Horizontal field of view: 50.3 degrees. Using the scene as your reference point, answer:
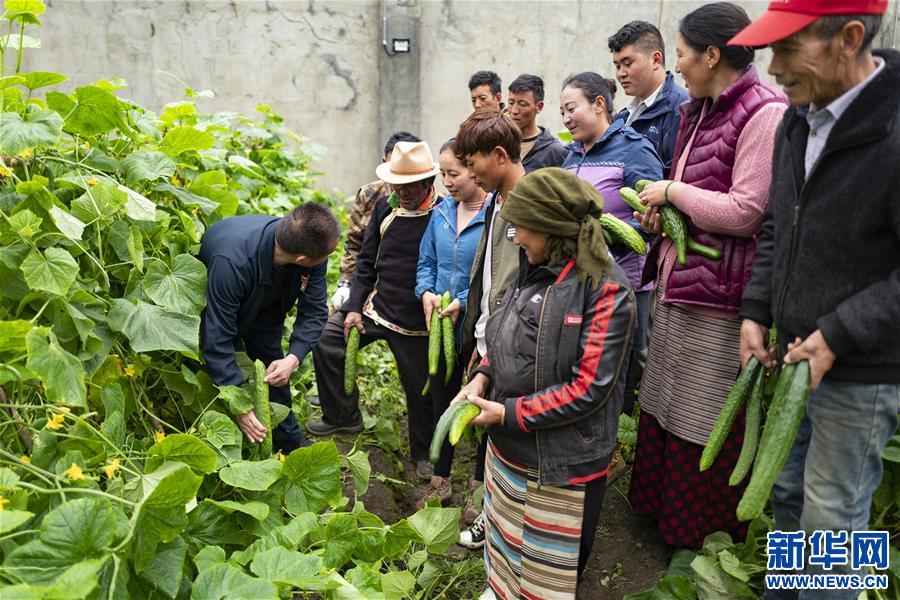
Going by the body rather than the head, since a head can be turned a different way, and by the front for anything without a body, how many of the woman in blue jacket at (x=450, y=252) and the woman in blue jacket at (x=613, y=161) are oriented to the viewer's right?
0

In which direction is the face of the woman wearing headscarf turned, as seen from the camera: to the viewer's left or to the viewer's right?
to the viewer's left

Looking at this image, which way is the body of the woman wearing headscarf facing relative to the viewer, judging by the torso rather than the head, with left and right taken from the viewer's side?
facing the viewer and to the left of the viewer

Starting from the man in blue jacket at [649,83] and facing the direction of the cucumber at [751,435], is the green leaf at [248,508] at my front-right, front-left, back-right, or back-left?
front-right

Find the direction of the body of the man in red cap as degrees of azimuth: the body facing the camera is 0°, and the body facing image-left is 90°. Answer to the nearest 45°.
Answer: approximately 45°

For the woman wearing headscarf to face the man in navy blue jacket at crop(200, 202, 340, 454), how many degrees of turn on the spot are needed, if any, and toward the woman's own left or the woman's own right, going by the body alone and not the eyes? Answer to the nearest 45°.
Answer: approximately 90° to the woman's own right

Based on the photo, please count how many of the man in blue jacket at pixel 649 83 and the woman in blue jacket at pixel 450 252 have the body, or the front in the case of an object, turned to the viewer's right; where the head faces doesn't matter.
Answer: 0

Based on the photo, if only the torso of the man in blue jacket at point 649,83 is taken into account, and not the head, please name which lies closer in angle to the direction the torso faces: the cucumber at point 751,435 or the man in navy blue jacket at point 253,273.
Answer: the man in navy blue jacket

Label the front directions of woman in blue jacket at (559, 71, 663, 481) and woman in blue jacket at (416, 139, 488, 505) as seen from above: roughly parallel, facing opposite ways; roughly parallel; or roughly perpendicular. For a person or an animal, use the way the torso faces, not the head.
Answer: roughly parallel

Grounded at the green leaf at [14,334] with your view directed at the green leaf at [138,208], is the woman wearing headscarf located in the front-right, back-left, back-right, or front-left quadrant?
front-right

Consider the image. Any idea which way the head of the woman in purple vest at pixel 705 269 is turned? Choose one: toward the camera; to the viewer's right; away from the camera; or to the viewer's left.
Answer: to the viewer's left

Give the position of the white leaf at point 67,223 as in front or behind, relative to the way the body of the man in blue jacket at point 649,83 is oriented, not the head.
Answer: in front

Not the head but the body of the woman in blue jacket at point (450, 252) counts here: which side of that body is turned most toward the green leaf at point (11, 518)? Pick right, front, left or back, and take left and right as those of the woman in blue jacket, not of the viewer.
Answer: front

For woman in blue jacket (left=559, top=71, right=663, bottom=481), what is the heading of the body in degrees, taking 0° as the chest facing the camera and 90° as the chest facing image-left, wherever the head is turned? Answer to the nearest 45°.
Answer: approximately 45°

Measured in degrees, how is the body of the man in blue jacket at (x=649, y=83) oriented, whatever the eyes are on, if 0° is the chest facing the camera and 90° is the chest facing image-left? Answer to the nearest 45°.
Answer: approximately 45°

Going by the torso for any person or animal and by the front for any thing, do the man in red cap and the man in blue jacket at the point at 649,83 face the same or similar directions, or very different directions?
same or similar directions
